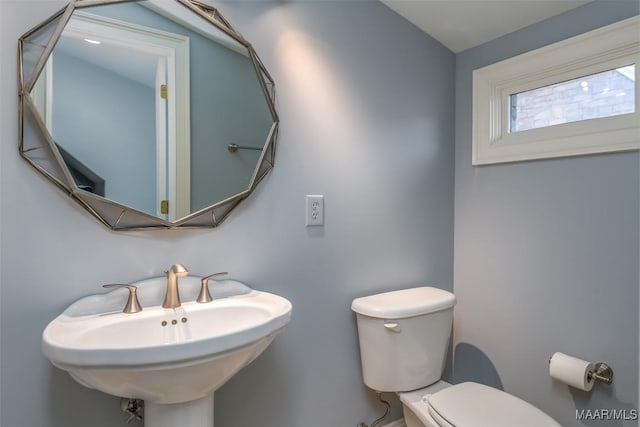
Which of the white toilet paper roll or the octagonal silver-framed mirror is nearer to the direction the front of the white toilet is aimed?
the white toilet paper roll

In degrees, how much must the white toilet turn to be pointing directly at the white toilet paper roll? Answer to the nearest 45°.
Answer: approximately 45° to its left

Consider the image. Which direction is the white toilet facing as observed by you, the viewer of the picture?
facing the viewer and to the right of the viewer

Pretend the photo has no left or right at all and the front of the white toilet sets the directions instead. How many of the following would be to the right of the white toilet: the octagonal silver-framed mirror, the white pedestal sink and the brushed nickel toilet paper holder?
2

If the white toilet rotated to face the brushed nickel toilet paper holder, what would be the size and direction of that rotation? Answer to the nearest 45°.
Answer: approximately 45° to its left

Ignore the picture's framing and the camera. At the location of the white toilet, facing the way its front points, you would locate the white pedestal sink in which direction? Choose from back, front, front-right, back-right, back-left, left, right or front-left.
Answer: right

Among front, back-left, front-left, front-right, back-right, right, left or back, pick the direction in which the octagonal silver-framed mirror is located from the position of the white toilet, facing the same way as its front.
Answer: right

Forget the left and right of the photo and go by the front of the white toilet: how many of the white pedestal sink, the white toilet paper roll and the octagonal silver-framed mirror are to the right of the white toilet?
2
